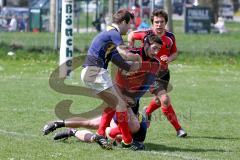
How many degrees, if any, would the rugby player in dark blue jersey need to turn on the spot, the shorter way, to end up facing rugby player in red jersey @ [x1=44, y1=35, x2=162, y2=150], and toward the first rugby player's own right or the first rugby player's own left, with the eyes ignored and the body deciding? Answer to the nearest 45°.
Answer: approximately 45° to the first rugby player's own left

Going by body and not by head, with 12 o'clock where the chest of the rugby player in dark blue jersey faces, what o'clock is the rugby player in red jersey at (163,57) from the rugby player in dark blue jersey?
The rugby player in red jersey is roughly at 10 o'clock from the rugby player in dark blue jersey.

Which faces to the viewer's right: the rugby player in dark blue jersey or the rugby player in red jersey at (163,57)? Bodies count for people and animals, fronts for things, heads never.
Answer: the rugby player in dark blue jersey

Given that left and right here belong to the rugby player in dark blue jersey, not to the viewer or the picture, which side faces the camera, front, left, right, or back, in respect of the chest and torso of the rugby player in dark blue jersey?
right

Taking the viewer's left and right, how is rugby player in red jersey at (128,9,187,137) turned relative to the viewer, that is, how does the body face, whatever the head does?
facing the viewer

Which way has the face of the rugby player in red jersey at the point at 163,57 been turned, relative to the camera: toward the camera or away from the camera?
toward the camera
